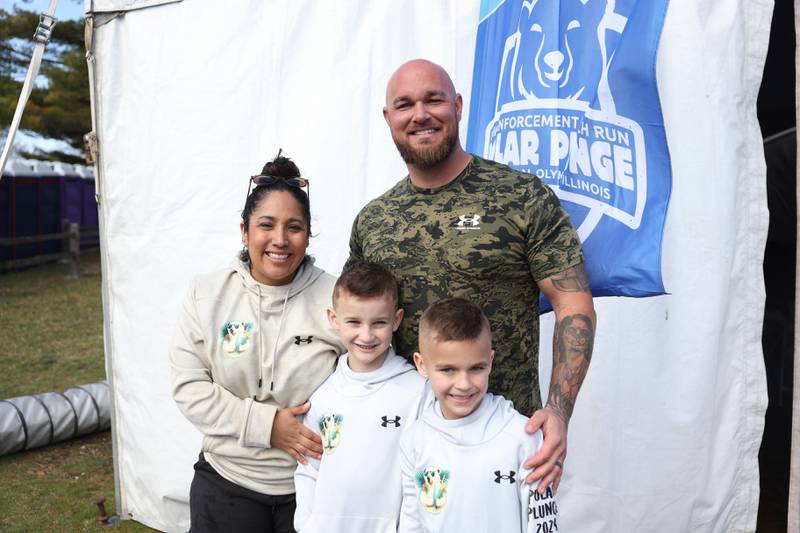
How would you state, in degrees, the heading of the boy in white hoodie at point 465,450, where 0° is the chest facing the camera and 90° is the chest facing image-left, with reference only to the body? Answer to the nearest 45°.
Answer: approximately 0°

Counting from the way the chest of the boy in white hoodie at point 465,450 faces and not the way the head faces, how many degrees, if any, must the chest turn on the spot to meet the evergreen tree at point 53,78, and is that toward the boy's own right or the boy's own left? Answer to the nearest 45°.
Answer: approximately 135° to the boy's own right

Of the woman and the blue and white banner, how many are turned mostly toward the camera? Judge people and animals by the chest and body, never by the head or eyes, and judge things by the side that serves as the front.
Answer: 2

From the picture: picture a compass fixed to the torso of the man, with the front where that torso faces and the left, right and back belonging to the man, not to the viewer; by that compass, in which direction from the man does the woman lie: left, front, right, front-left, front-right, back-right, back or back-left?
right

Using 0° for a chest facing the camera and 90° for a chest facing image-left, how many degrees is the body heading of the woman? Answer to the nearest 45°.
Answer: approximately 0°

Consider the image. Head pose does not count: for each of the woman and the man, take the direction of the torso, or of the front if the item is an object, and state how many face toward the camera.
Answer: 2

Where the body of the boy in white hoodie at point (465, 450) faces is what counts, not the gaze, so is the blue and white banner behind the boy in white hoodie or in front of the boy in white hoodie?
behind

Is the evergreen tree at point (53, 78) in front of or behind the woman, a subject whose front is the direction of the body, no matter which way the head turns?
behind
